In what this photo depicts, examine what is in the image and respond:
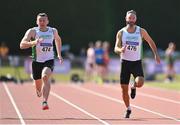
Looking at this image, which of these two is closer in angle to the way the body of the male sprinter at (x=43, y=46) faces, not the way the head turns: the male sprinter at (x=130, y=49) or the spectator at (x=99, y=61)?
the male sprinter

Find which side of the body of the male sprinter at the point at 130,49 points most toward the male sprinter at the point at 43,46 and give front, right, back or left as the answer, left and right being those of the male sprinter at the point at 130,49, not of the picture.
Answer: right

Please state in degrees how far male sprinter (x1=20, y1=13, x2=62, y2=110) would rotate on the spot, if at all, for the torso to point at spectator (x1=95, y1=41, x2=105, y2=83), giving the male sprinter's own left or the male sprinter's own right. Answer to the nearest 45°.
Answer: approximately 180°

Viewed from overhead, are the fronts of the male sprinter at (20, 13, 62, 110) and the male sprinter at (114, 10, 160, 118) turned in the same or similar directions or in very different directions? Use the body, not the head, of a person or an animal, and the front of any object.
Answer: same or similar directions

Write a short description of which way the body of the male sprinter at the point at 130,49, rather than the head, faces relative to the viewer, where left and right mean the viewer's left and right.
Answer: facing the viewer

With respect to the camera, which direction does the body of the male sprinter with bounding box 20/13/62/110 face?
toward the camera

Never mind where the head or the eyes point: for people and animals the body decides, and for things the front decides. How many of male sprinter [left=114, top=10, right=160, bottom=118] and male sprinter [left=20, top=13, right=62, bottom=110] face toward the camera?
2

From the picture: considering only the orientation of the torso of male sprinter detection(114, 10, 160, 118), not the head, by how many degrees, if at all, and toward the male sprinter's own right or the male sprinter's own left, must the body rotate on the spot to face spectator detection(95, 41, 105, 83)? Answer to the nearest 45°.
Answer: approximately 180°
